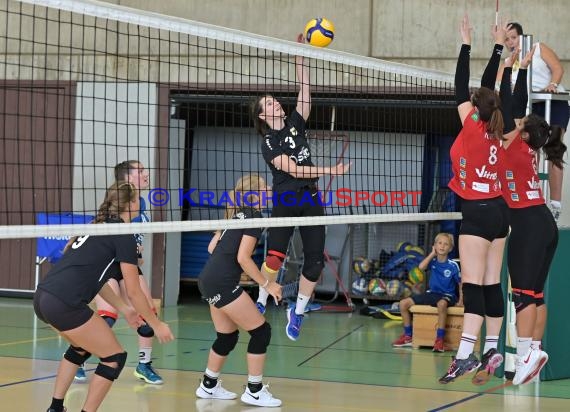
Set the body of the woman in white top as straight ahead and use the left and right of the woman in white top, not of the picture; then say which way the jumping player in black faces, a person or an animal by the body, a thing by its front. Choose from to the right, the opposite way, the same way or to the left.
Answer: to the left

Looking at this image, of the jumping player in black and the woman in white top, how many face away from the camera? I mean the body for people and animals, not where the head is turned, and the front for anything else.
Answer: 0

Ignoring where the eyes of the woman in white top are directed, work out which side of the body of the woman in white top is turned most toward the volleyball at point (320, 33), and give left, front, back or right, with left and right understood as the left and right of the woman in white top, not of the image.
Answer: front

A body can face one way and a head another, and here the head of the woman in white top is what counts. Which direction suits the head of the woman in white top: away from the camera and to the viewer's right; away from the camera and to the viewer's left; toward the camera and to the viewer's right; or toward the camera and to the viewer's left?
toward the camera and to the viewer's left

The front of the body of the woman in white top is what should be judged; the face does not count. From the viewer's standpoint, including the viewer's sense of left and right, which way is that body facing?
facing the viewer and to the left of the viewer

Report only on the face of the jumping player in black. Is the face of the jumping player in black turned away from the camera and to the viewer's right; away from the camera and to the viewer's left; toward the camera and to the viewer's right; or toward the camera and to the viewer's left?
toward the camera and to the viewer's right
